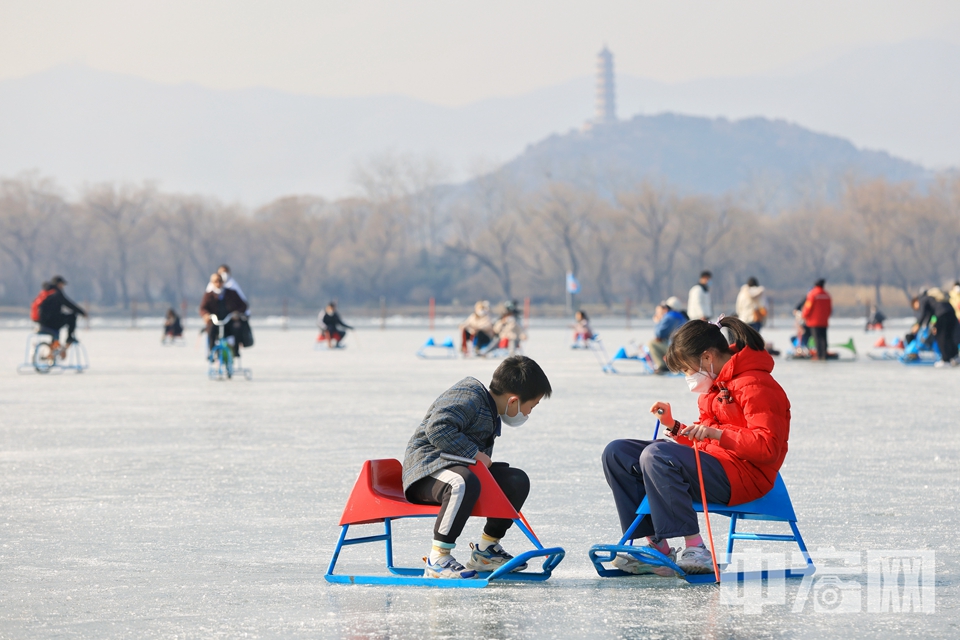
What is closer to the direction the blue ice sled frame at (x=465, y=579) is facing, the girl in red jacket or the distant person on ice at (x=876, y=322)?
the girl in red jacket

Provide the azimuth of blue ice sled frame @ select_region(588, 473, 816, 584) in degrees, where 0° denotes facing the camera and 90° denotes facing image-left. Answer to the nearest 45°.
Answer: approximately 90°

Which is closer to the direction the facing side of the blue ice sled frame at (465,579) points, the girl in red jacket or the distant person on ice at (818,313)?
the girl in red jacket

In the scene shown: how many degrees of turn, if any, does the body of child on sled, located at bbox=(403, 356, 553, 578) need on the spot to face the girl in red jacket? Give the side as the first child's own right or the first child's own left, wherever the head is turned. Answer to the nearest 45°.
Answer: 0° — they already face them

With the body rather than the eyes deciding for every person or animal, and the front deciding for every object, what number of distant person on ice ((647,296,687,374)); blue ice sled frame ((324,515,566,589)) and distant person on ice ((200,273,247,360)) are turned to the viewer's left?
1

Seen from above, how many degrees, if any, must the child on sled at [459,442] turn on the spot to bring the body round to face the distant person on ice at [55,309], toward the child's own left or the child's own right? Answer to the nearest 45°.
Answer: approximately 135° to the child's own left

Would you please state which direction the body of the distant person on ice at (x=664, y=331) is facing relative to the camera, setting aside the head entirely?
to the viewer's left

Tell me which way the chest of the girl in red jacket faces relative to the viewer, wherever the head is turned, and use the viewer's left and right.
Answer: facing to the left of the viewer

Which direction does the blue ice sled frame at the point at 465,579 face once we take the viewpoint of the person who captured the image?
facing to the right of the viewer

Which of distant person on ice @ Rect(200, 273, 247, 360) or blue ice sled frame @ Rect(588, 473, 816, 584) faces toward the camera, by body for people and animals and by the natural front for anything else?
the distant person on ice

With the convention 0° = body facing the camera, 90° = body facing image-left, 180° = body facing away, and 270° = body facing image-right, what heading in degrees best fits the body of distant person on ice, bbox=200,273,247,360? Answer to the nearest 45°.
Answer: approximately 0°

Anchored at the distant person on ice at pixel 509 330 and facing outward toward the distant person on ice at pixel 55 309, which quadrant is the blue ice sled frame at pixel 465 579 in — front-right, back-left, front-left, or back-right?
front-left

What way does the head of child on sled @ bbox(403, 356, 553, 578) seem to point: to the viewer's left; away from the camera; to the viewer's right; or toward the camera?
to the viewer's right

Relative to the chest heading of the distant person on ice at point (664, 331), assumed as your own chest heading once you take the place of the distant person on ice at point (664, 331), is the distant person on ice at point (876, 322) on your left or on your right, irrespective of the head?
on your right

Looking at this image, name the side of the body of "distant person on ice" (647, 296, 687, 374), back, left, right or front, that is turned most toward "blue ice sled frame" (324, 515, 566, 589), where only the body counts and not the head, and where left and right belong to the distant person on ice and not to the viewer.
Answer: left

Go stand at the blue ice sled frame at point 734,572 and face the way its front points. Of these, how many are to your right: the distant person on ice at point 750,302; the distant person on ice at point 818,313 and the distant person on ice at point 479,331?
3

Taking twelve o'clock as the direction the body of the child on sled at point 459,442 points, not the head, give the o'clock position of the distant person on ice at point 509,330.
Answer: The distant person on ice is roughly at 9 o'clock from the child on sled.

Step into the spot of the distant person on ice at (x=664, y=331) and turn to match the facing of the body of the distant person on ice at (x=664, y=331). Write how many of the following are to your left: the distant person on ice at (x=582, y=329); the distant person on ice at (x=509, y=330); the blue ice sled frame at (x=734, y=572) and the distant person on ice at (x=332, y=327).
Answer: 1

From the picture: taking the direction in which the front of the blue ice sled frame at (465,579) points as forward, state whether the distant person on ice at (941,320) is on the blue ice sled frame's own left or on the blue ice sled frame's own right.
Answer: on the blue ice sled frame's own left

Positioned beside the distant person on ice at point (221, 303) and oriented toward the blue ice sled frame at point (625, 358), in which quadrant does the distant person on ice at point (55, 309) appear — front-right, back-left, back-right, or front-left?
back-left

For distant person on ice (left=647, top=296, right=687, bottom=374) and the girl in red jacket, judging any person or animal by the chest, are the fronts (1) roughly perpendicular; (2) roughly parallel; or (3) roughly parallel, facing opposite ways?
roughly parallel

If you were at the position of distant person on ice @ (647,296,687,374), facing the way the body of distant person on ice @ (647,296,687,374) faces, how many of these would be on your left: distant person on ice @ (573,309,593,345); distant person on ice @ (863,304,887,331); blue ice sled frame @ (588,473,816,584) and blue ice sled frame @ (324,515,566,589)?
2

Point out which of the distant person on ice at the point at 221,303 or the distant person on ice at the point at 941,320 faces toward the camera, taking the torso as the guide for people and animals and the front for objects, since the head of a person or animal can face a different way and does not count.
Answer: the distant person on ice at the point at 221,303

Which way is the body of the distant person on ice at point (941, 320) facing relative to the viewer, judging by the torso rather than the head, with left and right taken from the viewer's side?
facing to the left of the viewer
